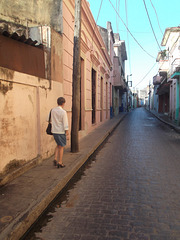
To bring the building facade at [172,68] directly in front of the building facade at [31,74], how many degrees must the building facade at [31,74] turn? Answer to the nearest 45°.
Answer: approximately 90° to its left

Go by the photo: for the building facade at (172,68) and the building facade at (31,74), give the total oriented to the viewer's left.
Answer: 1

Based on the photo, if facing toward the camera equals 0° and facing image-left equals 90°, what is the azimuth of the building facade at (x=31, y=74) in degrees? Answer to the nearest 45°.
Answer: approximately 315°

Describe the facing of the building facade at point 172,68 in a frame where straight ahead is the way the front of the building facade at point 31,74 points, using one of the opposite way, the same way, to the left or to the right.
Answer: the opposite way

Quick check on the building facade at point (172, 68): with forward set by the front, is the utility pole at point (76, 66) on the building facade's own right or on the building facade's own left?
on the building facade's own left

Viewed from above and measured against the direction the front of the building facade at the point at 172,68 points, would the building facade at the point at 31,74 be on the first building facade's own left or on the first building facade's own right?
on the first building facade's own left

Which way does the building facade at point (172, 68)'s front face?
to the viewer's left
